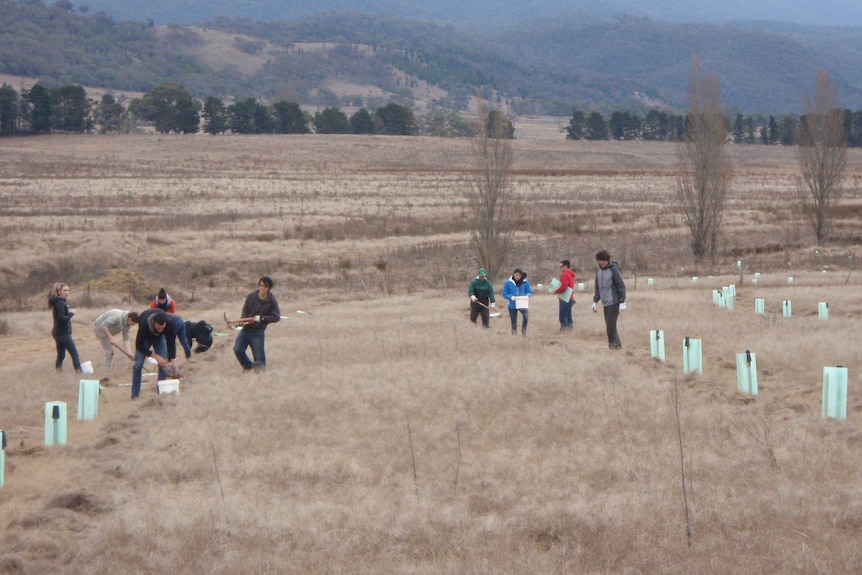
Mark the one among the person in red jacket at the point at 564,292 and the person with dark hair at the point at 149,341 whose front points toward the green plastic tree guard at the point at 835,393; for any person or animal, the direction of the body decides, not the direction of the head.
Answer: the person with dark hair

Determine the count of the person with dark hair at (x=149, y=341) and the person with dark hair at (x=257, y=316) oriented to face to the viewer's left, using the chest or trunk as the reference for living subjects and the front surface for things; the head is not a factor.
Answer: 0

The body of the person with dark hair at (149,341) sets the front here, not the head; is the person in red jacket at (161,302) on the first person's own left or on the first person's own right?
on the first person's own left

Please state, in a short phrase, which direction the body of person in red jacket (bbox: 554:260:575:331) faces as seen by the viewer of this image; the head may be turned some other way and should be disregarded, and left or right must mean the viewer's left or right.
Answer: facing to the left of the viewer

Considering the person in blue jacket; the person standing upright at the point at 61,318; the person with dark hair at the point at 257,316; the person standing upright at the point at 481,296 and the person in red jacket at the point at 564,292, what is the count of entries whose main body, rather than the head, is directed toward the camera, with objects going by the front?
3

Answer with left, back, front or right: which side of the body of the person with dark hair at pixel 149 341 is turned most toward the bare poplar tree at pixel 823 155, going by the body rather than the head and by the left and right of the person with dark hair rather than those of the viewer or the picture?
left

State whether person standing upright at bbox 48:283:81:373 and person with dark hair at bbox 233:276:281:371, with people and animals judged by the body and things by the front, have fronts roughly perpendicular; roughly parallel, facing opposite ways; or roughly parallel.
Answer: roughly perpendicular

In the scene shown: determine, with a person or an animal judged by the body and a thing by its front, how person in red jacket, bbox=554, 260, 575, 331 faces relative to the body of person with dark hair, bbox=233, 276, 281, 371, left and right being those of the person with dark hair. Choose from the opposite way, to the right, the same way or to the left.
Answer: to the right
